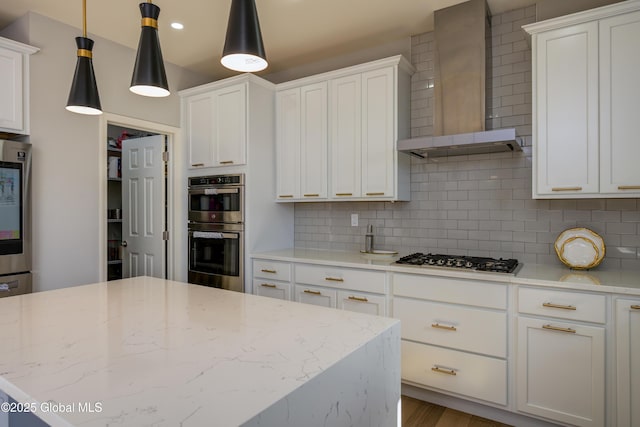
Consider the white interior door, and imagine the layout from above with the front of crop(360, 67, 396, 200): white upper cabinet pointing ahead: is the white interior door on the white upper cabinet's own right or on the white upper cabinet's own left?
on the white upper cabinet's own right

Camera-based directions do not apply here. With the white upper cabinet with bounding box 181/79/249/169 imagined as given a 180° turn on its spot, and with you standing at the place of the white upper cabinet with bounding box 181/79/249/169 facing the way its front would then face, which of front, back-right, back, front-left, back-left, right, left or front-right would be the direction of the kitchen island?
back-right

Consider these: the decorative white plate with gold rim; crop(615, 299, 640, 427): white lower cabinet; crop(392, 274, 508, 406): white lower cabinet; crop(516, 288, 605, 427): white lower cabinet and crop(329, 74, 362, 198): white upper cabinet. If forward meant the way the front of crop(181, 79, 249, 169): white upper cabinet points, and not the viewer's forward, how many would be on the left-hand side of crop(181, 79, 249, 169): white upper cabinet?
5

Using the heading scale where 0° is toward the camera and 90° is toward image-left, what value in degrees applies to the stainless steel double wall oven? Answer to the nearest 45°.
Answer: approximately 45°

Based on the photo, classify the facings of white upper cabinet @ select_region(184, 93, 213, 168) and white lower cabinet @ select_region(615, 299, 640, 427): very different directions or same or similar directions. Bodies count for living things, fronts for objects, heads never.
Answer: same or similar directions

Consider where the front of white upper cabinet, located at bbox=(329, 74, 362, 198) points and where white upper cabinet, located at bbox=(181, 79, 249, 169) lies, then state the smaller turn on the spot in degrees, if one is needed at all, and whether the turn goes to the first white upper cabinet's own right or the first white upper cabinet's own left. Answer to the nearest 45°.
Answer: approximately 45° to the first white upper cabinet's own right

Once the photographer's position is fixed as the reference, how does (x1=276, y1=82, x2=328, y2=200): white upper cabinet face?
facing the viewer and to the left of the viewer

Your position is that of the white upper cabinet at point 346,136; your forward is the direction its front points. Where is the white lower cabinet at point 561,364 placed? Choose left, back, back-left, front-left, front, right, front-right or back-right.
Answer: left

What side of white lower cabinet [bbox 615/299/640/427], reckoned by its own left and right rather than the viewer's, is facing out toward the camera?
front

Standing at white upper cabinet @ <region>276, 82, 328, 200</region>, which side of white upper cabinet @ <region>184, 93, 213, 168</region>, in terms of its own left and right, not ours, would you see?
left
